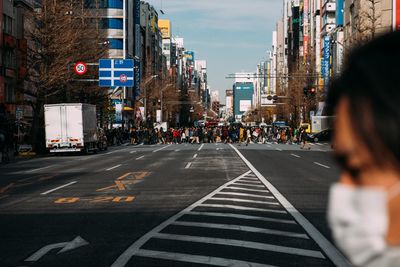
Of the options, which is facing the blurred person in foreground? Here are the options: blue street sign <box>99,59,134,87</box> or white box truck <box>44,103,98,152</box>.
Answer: the blue street sign

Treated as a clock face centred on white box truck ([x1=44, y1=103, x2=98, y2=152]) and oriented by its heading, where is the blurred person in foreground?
The blurred person in foreground is roughly at 6 o'clock from the white box truck.

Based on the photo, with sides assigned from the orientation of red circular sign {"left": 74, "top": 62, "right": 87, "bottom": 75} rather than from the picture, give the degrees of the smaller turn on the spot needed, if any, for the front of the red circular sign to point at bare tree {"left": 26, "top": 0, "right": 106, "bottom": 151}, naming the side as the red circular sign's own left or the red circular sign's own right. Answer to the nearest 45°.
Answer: approximately 135° to the red circular sign's own right

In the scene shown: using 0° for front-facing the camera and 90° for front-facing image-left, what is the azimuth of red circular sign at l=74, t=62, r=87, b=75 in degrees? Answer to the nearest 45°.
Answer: approximately 0°

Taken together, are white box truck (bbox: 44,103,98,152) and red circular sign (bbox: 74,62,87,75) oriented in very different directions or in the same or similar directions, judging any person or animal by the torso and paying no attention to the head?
very different directions

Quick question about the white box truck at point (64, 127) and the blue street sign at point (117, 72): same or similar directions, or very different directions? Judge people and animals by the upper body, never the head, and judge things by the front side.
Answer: very different directions

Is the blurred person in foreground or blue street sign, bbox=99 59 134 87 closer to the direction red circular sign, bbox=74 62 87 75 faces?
the blurred person in foreground

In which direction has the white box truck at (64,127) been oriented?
away from the camera

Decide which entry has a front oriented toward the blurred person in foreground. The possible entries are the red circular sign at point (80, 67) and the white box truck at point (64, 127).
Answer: the red circular sign

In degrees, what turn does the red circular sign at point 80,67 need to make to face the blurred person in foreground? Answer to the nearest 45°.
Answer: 0° — it already faces them
